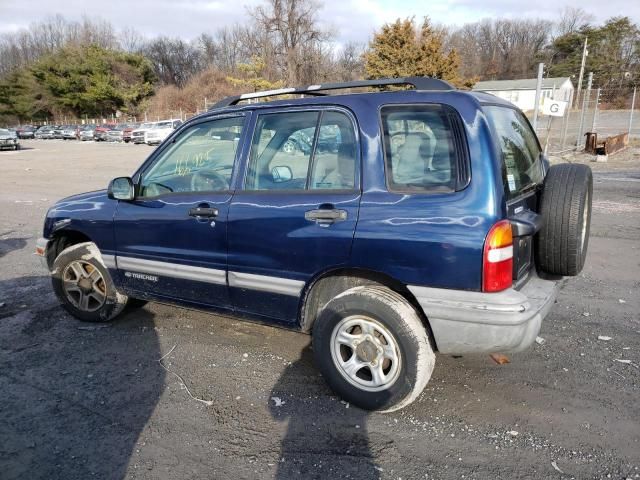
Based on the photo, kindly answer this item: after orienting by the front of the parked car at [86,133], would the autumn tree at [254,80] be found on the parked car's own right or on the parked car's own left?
on the parked car's own left

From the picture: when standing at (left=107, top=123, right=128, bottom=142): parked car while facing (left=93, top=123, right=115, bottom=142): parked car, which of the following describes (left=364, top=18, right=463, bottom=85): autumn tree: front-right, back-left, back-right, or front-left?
back-right

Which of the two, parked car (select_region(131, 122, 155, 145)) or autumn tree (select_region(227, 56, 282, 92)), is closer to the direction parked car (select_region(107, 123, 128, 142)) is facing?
the parked car

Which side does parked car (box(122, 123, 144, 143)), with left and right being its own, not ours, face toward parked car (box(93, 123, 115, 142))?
right

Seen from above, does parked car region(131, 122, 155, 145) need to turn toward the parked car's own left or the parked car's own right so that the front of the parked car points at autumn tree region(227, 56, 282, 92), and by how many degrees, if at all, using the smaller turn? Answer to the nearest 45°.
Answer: approximately 135° to the parked car's own left

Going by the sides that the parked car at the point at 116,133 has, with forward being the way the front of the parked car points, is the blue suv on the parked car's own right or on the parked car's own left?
on the parked car's own left

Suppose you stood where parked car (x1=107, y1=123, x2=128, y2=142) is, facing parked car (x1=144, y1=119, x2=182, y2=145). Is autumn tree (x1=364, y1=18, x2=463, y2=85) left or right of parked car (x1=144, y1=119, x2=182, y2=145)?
left

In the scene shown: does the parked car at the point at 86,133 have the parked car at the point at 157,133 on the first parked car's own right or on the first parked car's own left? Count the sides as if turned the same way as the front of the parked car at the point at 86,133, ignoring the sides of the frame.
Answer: on the first parked car's own left

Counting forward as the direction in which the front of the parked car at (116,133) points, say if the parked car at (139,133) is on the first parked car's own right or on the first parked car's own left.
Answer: on the first parked car's own left
